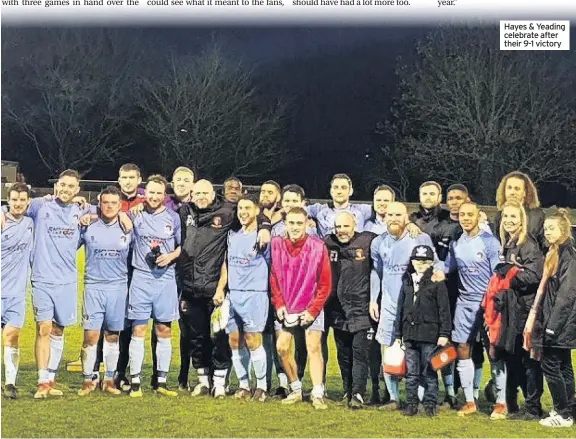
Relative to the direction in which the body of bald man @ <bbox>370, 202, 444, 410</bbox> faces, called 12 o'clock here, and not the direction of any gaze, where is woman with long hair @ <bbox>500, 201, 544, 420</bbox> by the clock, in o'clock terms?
The woman with long hair is roughly at 9 o'clock from the bald man.

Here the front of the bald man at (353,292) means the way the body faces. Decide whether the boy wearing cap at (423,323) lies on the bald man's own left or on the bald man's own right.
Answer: on the bald man's own left

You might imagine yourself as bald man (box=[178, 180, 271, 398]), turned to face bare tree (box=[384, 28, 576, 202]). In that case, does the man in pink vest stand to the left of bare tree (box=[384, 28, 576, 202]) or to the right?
right

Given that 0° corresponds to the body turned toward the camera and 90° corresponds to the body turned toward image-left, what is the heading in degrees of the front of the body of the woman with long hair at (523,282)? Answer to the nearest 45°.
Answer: approximately 45°

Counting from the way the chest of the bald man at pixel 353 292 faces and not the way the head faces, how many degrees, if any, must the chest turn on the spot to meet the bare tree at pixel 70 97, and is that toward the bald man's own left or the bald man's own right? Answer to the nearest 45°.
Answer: approximately 90° to the bald man's own right

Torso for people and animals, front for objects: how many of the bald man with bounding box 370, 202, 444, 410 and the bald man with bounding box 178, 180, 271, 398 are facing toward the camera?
2

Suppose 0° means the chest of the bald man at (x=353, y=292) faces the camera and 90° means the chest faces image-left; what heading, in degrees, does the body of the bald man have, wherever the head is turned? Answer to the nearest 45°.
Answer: approximately 0°
